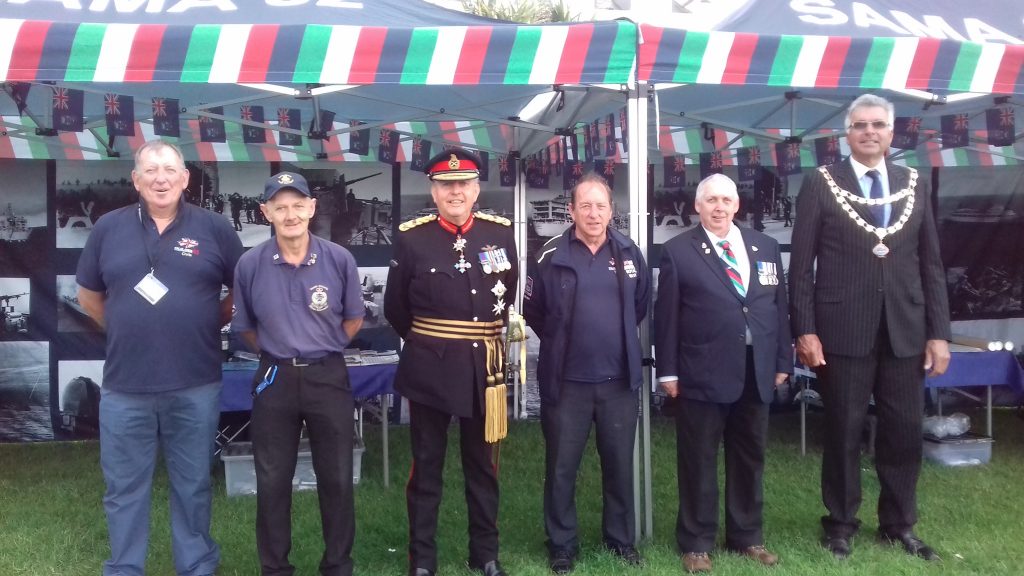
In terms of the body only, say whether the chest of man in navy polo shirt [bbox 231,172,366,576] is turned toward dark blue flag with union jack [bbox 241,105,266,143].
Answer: no

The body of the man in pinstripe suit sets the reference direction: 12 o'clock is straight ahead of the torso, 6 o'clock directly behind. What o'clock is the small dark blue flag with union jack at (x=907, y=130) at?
The small dark blue flag with union jack is roughly at 6 o'clock from the man in pinstripe suit.

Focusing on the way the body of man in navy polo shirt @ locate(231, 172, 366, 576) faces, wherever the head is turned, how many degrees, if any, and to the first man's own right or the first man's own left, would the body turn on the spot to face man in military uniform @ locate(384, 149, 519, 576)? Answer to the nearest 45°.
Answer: approximately 90° to the first man's own left

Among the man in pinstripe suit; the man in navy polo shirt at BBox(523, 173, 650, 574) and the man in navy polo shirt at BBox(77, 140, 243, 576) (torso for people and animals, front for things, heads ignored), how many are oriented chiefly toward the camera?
3

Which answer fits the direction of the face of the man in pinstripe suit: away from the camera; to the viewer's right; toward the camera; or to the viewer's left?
toward the camera

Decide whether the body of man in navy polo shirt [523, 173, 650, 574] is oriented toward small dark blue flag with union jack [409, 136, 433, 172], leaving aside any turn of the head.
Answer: no

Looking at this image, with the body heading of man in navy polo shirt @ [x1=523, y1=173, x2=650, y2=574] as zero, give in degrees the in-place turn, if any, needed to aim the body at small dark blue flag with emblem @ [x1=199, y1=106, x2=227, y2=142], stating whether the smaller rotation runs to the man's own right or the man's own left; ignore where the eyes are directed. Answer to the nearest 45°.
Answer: approximately 135° to the man's own right

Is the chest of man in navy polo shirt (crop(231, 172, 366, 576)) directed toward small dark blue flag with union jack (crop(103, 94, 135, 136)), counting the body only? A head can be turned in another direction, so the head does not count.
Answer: no

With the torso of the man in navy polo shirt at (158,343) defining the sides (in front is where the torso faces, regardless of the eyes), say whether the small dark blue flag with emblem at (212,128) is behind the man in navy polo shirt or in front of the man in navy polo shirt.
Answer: behind

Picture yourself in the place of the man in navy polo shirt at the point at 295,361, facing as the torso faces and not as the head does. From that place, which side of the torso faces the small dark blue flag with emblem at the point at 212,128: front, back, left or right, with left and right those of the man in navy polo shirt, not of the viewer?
back

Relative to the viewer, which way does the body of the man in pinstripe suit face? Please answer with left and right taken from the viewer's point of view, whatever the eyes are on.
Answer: facing the viewer

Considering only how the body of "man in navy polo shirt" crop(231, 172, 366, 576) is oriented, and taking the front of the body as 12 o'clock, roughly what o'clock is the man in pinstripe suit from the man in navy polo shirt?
The man in pinstripe suit is roughly at 9 o'clock from the man in navy polo shirt.

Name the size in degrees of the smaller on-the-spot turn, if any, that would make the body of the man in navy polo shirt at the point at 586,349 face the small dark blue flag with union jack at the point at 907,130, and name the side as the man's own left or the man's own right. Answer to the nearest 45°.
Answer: approximately 135° to the man's own left

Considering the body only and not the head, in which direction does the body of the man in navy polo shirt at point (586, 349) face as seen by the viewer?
toward the camera
